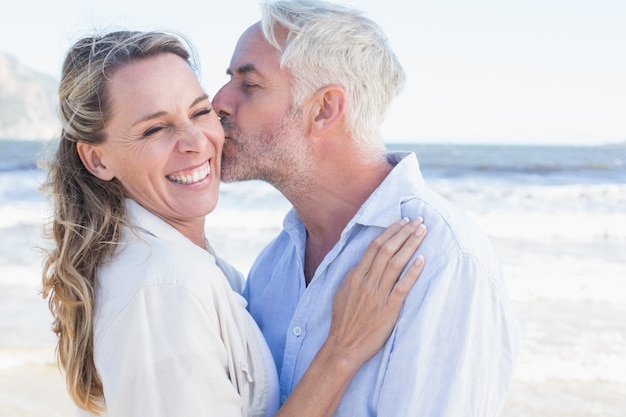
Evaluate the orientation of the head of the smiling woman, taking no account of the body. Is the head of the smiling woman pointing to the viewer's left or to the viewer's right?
to the viewer's right

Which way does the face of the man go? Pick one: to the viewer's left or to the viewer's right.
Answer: to the viewer's left

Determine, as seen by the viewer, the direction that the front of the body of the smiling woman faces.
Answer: to the viewer's right

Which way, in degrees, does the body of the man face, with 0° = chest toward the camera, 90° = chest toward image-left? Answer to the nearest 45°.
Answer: approximately 45°
